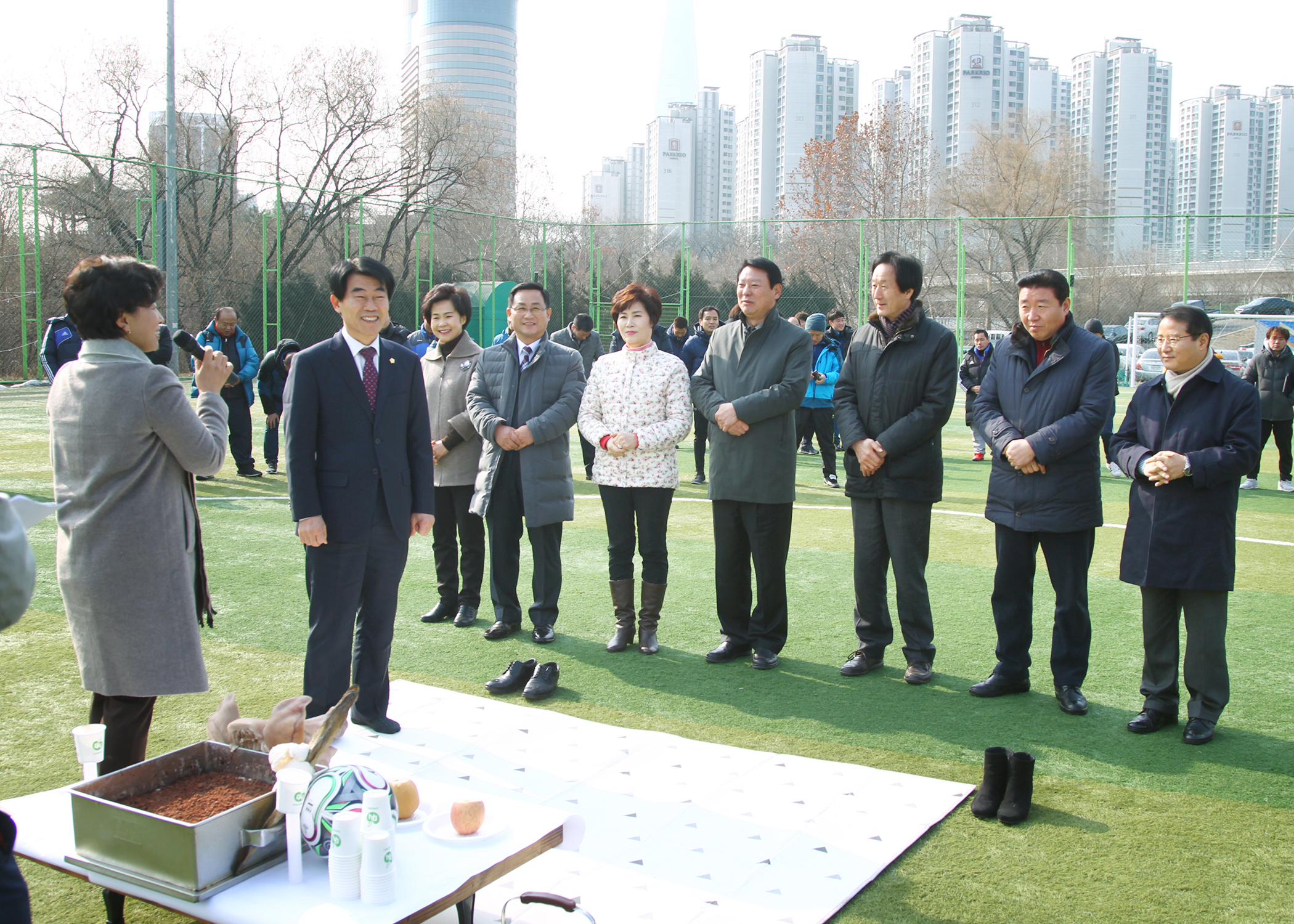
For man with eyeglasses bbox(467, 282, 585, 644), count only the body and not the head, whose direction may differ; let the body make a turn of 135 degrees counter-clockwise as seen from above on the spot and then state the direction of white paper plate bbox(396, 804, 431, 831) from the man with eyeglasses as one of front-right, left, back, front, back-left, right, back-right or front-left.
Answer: back-right

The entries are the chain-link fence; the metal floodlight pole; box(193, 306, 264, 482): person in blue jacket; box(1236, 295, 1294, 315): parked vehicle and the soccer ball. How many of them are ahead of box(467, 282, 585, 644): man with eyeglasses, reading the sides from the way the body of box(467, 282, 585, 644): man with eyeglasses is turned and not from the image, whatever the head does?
1

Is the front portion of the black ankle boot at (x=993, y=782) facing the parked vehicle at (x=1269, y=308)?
no

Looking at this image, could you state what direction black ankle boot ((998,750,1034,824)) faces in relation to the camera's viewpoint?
facing the viewer and to the left of the viewer

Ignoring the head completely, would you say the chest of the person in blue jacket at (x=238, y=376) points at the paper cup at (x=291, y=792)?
yes

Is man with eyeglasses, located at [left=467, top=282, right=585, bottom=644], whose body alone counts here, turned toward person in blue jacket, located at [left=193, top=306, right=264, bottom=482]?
no

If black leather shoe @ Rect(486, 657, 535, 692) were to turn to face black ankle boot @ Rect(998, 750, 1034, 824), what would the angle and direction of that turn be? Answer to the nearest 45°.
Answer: approximately 90° to its left

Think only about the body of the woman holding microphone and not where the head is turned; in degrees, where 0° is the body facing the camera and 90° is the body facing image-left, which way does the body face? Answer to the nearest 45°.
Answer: approximately 225°

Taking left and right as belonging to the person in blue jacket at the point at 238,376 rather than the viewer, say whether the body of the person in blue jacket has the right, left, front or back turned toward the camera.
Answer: front

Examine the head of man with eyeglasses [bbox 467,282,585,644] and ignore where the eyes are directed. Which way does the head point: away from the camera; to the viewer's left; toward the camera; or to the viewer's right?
toward the camera

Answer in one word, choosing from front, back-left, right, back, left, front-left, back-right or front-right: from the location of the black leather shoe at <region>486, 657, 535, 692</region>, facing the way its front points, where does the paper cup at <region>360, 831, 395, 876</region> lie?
front-left

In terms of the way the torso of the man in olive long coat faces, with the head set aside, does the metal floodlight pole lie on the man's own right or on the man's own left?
on the man's own right

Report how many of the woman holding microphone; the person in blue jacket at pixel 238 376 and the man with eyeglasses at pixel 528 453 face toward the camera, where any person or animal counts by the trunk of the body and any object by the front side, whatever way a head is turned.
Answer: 2
